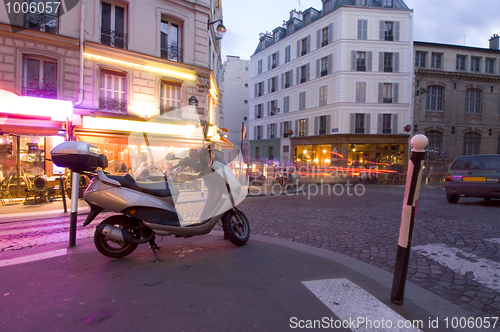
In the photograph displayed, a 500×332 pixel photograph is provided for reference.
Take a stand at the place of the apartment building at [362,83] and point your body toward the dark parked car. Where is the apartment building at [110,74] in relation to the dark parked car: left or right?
right

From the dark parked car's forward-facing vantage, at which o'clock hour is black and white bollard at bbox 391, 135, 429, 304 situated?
The black and white bollard is roughly at 6 o'clock from the dark parked car.

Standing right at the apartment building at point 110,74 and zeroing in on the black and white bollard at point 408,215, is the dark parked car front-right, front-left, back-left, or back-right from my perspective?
front-left

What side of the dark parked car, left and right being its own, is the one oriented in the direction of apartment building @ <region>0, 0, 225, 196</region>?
left

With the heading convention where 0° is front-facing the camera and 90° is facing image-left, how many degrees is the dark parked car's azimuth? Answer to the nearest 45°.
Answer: approximately 180°

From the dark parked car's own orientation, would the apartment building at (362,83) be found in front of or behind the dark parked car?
in front

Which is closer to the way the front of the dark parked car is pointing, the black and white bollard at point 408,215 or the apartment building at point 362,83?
the apartment building

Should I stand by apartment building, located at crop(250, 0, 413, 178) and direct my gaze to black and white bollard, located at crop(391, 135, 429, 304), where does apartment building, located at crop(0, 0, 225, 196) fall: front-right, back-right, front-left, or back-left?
front-right

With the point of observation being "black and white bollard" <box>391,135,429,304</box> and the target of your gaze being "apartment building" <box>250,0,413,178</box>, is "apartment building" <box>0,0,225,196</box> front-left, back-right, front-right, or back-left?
front-left
